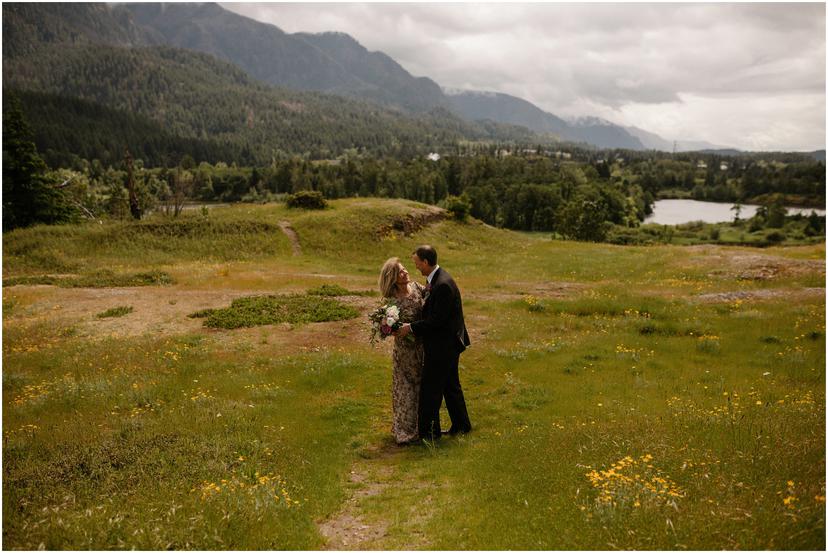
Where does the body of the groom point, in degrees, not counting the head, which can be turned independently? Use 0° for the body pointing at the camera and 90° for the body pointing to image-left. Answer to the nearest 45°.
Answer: approximately 90°

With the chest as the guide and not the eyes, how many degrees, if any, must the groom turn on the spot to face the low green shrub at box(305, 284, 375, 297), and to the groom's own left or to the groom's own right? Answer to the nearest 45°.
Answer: approximately 90° to the groom's own right

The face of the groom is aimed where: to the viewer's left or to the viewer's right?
to the viewer's left
